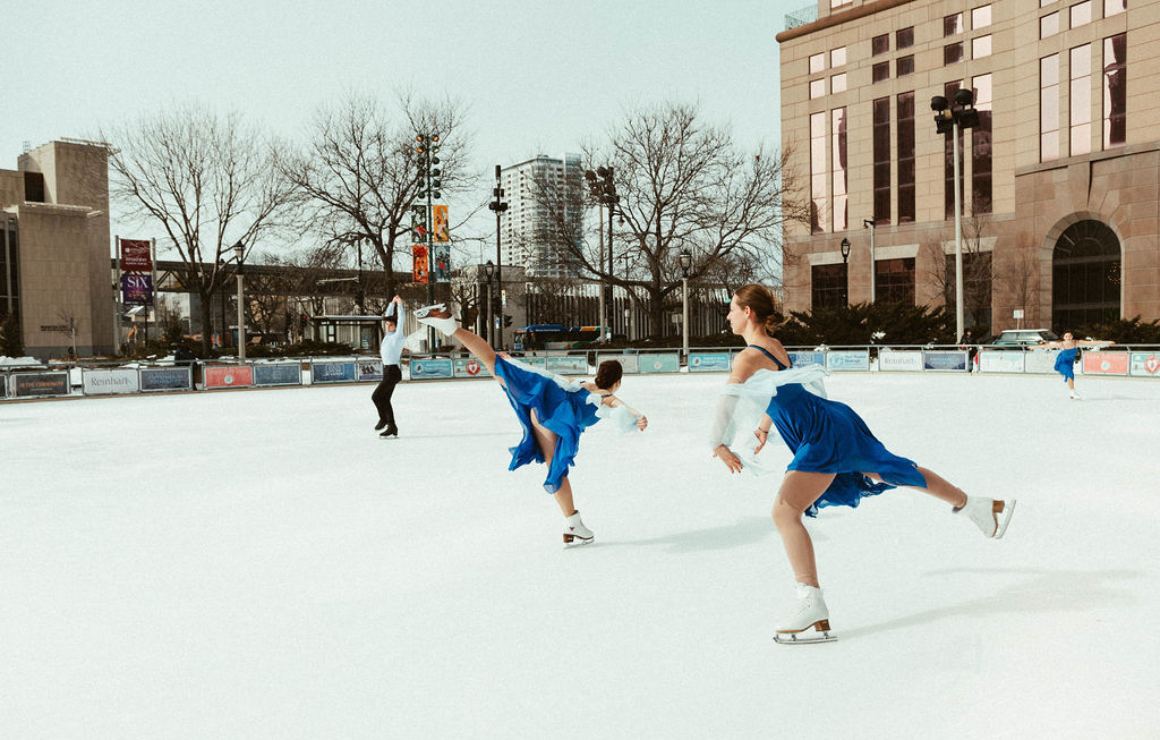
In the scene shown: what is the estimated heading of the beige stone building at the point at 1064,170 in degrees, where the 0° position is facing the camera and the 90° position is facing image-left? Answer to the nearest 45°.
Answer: approximately 45°

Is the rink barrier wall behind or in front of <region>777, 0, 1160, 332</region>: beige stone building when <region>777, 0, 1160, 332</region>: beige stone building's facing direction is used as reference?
in front

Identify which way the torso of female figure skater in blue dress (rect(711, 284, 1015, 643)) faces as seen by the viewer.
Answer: to the viewer's left

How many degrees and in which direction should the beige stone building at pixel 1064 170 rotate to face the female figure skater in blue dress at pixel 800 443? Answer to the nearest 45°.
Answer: approximately 45° to its left

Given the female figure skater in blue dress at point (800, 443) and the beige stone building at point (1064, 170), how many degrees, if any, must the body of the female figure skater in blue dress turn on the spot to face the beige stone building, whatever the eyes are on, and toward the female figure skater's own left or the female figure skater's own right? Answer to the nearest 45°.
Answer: approximately 90° to the female figure skater's own right

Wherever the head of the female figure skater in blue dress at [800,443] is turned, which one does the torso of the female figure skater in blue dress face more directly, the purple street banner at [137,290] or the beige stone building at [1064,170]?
the purple street banner

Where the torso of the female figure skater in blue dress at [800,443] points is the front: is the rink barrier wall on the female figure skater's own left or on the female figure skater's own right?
on the female figure skater's own right

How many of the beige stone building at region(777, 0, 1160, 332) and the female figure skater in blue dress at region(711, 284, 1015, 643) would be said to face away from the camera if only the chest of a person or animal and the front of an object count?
0

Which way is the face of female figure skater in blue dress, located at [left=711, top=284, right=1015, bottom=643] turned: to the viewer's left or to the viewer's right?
to the viewer's left
